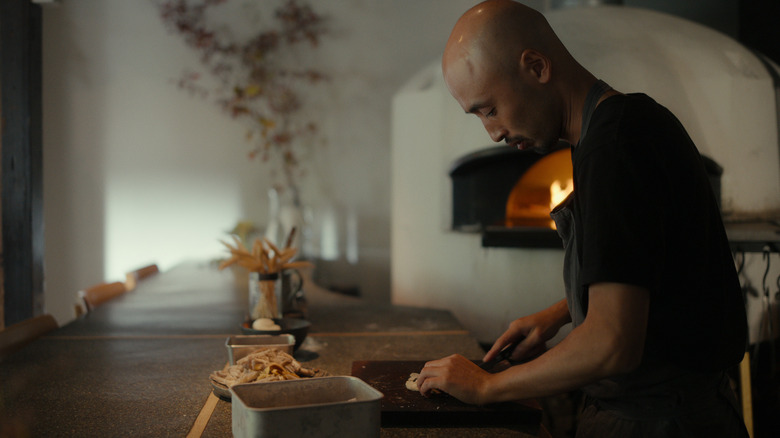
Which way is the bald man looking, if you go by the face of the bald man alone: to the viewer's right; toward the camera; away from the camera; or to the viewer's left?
to the viewer's left

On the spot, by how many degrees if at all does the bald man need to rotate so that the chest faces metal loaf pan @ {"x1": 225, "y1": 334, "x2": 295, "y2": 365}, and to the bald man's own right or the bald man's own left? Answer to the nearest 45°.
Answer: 0° — they already face it

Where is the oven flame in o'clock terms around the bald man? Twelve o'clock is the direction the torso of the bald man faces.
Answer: The oven flame is roughly at 3 o'clock from the bald man.

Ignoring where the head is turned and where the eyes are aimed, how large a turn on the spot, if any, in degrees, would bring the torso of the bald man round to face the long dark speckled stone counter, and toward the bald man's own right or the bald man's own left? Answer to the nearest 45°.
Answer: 0° — they already face it

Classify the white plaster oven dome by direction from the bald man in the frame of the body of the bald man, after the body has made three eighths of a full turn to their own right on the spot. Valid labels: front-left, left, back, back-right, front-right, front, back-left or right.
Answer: front-left

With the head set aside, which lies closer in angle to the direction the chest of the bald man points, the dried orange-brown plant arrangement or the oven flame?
the dried orange-brown plant arrangement

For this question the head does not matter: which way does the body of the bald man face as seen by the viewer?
to the viewer's left
